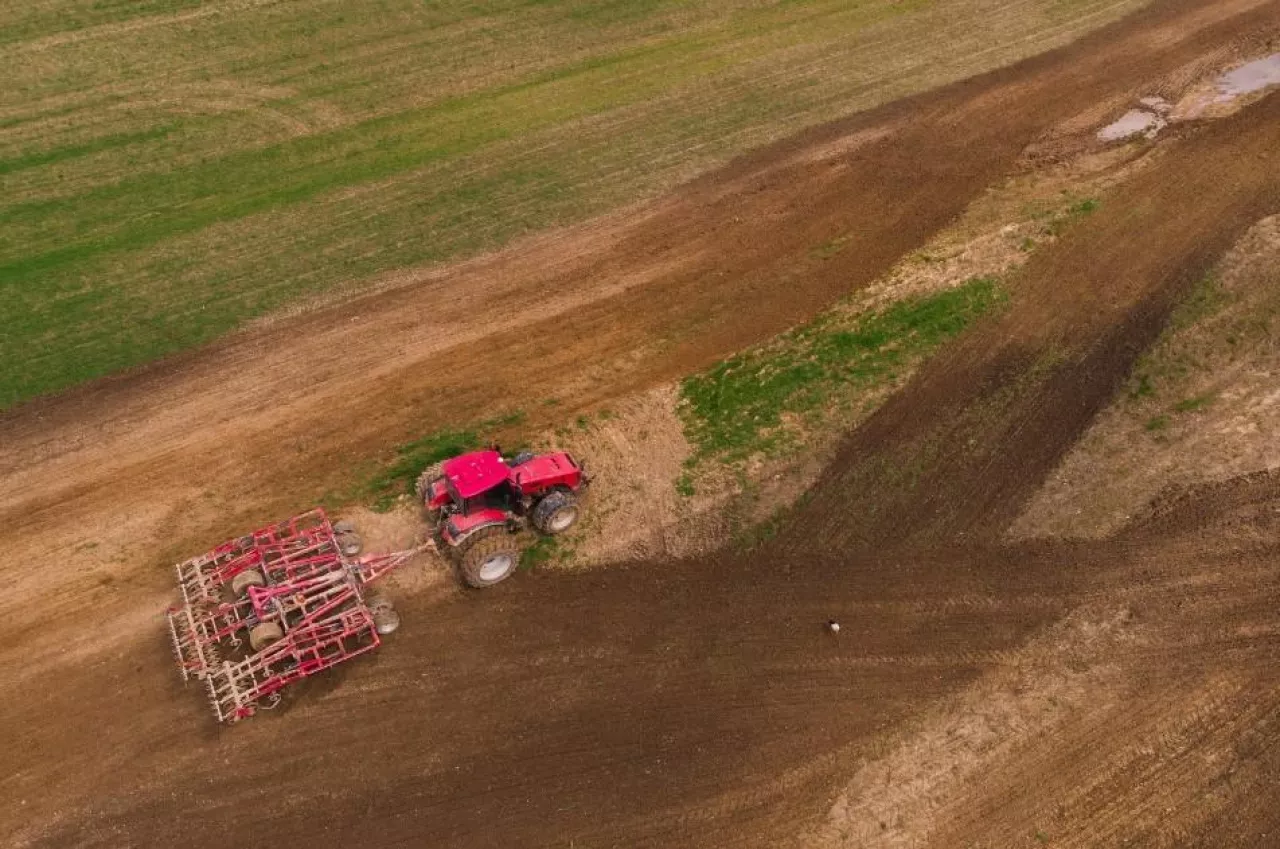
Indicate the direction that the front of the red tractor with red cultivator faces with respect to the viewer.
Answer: facing away from the viewer and to the right of the viewer
